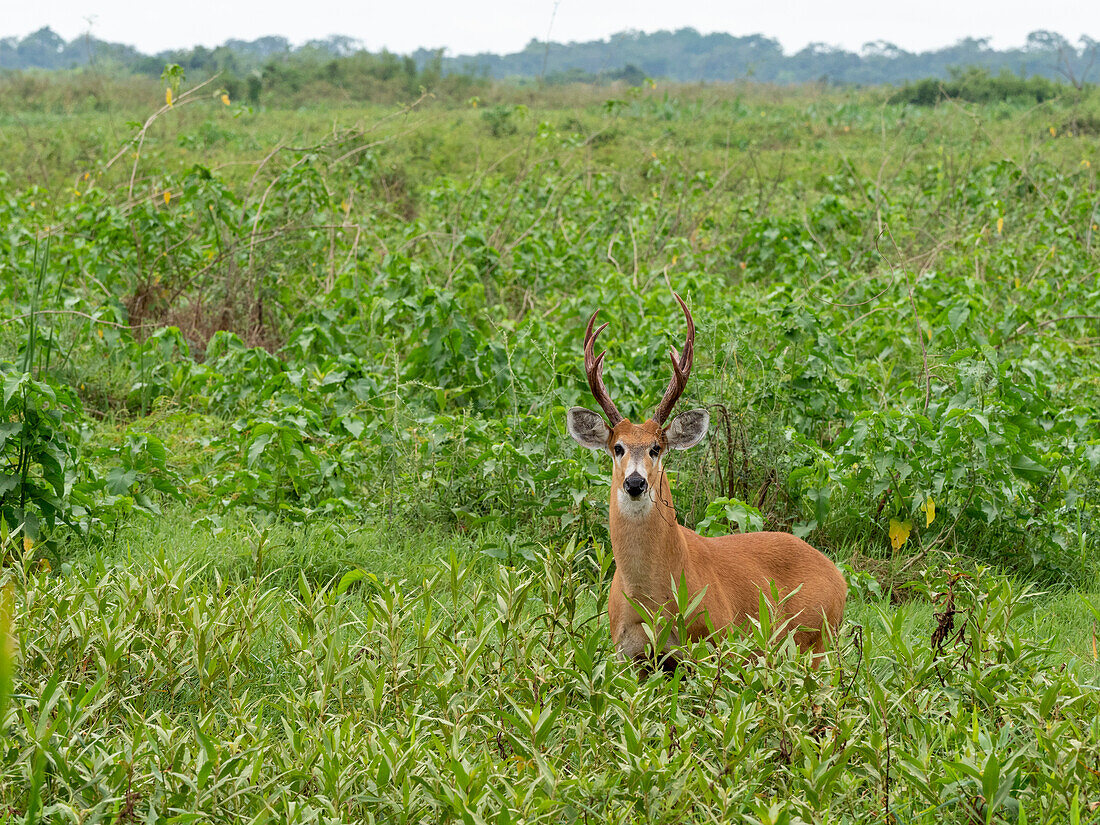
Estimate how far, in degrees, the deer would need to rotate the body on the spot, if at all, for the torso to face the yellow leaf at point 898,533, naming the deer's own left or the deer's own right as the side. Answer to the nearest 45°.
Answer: approximately 180°

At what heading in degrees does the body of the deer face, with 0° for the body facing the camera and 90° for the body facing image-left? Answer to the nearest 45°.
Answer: approximately 45°
